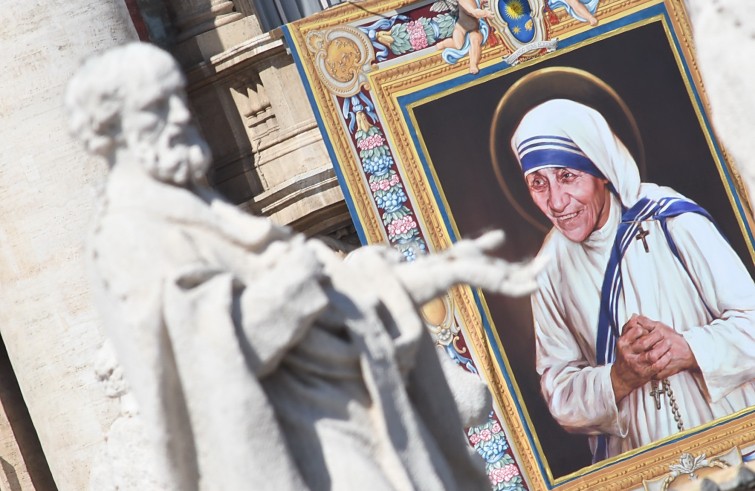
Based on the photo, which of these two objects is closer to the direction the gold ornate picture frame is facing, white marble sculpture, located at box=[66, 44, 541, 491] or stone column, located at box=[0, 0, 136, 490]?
the white marble sculpture

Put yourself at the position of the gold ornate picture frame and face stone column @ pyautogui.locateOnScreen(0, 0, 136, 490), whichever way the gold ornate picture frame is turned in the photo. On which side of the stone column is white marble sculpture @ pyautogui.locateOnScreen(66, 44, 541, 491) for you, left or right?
left

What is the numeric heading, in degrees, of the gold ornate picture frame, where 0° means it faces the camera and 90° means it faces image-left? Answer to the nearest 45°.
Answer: approximately 0°

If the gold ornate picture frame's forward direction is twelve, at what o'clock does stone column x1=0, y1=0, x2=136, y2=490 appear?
The stone column is roughly at 2 o'clock from the gold ornate picture frame.
